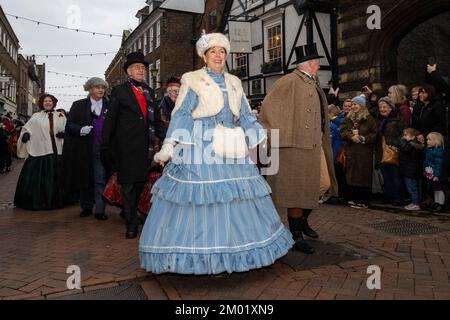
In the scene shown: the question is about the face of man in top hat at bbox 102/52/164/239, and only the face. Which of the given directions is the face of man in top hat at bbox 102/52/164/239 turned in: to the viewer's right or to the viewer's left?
to the viewer's right

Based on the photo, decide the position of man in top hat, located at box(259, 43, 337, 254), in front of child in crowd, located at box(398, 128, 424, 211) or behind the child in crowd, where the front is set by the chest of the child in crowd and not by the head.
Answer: in front

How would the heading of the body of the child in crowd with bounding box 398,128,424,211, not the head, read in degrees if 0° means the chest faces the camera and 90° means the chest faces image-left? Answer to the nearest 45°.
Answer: approximately 45°
